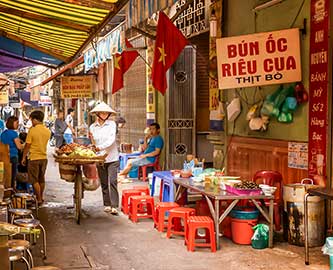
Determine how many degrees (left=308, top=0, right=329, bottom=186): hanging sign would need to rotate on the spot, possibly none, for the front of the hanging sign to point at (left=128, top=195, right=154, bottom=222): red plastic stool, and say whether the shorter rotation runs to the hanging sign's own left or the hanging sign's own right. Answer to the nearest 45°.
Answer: approximately 90° to the hanging sign's own right

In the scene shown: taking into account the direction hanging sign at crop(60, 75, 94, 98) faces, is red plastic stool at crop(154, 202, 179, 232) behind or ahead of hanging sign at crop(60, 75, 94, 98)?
ahead

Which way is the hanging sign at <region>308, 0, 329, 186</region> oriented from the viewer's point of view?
toward the camera

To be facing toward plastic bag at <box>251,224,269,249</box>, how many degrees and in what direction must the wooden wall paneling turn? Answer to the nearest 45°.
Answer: approximately 45° to its left

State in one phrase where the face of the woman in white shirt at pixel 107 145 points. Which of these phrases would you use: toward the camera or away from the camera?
toward the camera

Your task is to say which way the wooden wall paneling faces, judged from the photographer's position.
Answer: facing the viewer and to the left of the viewer

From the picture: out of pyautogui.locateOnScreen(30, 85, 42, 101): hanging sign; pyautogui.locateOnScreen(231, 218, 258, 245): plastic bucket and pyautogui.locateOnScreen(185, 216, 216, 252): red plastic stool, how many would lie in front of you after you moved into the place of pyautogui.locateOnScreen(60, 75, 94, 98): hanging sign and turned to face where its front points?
2

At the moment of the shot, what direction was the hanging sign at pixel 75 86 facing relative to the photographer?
facing the viewer

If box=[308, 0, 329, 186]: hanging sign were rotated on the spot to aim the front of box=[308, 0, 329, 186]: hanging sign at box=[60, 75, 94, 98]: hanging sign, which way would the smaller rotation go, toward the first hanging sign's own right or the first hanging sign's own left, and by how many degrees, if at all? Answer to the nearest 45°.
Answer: approximately 135° to the first hanging sign's own right

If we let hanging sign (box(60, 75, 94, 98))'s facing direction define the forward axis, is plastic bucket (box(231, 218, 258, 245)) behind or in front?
in front

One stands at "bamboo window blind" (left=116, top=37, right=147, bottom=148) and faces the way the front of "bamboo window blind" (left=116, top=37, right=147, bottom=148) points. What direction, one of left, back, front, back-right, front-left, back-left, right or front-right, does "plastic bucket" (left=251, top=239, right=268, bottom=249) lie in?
front-left

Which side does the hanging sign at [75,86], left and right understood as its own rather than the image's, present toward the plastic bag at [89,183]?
front

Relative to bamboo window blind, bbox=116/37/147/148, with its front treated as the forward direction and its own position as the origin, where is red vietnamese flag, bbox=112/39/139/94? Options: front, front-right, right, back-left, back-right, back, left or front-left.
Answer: front-left
